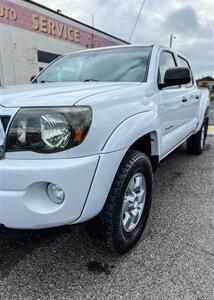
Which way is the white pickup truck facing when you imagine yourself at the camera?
facing the viewer and to the left of the viewer
